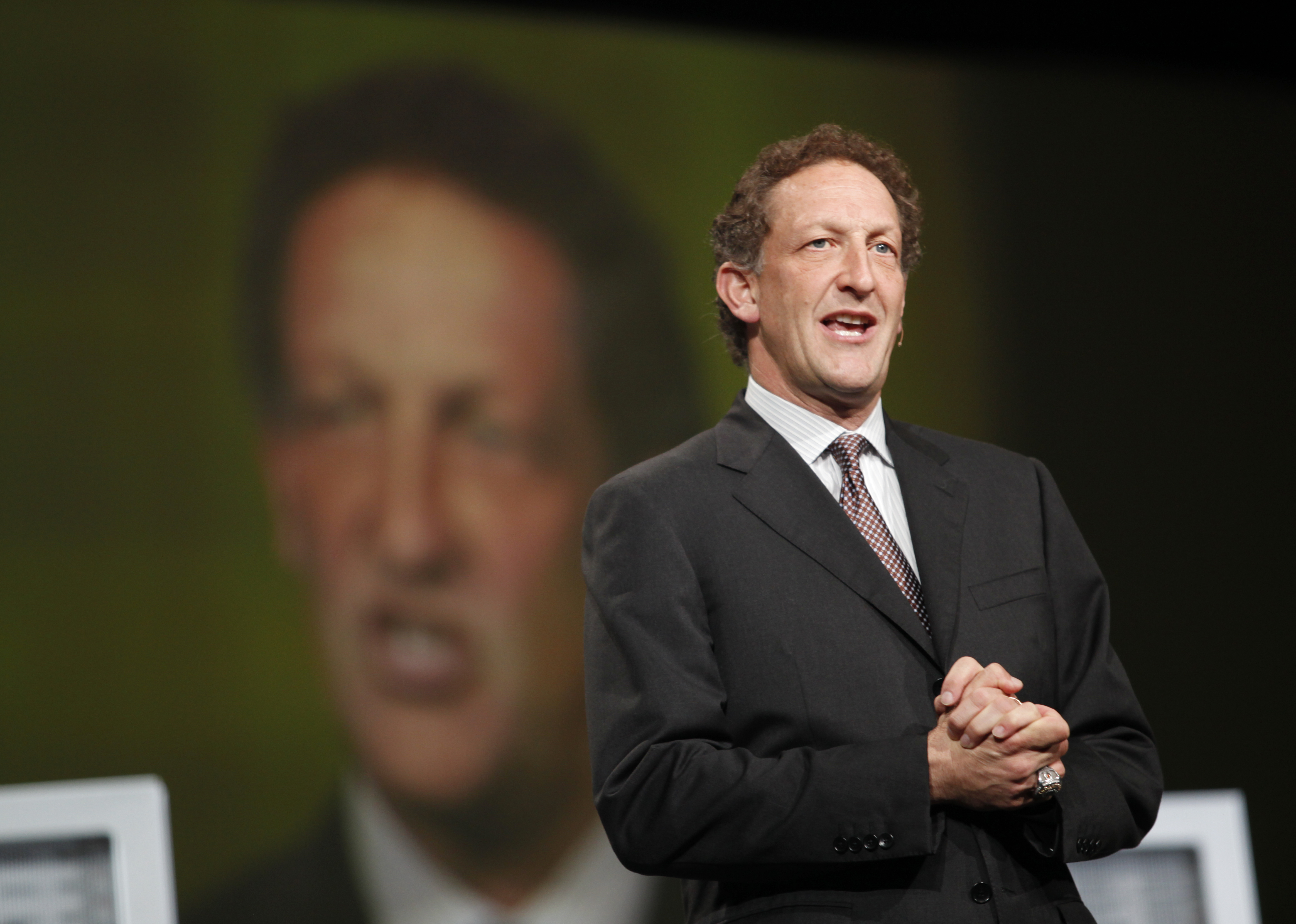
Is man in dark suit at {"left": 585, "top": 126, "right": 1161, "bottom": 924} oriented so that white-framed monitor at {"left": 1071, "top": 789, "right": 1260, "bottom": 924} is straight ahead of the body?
no

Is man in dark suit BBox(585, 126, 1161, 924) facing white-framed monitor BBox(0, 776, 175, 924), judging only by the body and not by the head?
no

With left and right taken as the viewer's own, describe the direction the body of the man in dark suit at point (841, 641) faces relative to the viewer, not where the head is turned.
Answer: facing the viewer and to the right of the viewer

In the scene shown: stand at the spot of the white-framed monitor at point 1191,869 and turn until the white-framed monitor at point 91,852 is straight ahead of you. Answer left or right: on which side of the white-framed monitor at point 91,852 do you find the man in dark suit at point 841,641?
left

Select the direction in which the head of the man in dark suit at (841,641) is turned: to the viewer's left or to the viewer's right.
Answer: to the viewer's right

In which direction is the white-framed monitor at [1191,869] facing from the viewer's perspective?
toward the camera

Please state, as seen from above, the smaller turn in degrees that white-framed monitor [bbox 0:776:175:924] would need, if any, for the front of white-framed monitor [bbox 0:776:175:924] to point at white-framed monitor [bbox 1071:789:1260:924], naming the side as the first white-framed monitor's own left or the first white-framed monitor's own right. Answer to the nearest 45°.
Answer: approximately 90° to the first white-framed monitor's own left

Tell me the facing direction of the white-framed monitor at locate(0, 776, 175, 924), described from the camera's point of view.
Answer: facing the viewer

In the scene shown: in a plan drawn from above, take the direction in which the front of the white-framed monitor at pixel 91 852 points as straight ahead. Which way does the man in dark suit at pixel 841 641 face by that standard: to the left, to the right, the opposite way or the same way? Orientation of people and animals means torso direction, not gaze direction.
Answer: the same way

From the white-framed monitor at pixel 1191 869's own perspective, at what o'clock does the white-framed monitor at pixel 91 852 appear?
the white-framed monitor at pixel 91 852 is roughly at 2 o'clock from the white-framed monitor at pixel 1191 869.

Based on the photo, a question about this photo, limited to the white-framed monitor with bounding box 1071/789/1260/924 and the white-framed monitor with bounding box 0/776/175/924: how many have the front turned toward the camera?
2
